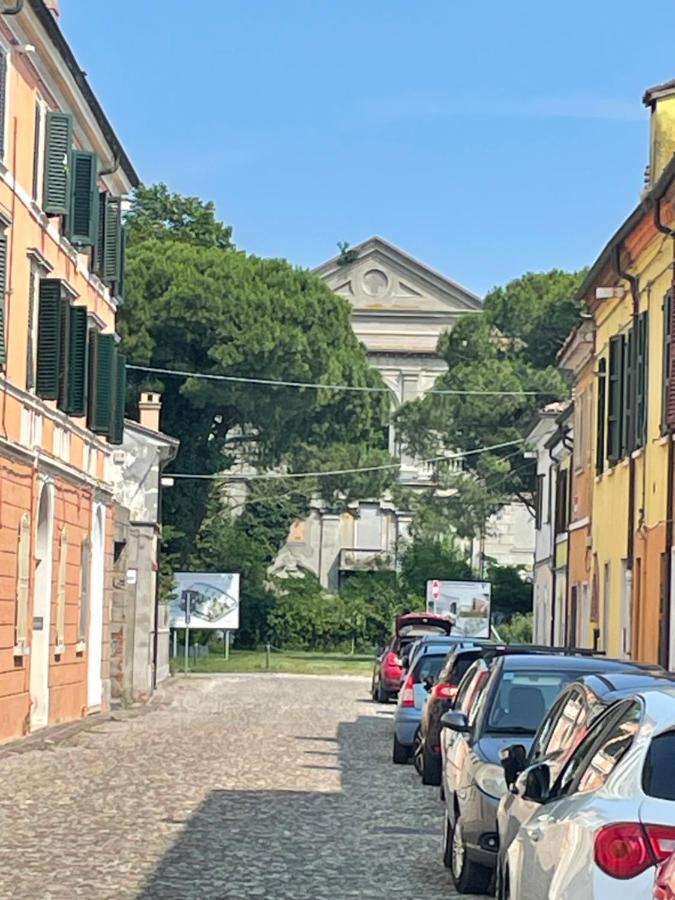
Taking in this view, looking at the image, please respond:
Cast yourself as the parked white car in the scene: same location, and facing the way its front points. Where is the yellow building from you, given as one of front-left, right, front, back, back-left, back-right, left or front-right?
front-right

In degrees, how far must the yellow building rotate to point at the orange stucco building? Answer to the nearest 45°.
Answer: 0° — it already faces it

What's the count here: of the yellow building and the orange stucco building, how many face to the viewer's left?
1

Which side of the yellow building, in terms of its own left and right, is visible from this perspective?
left

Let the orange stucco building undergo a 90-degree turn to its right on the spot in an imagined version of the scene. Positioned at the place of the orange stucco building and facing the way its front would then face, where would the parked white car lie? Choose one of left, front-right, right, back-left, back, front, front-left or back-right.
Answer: front

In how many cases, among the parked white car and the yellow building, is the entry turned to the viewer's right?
0

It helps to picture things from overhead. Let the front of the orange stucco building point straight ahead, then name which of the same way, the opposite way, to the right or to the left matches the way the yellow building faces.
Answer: the opposite way

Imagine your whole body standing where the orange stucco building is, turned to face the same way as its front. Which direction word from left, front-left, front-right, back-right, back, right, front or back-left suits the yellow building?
front

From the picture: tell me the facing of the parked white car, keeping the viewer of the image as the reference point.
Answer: facing away from the viewer and to the left of the viewer

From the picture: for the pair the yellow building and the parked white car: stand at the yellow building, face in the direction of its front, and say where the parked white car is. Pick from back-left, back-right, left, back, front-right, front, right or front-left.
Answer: left

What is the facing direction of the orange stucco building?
to the viewer's right
